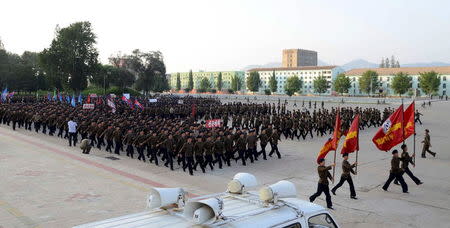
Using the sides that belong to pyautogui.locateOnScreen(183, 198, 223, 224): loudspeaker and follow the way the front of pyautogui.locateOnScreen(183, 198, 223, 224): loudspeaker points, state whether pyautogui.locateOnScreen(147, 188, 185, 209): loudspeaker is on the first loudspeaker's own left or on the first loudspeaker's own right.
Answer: on the first loudspeaker's own right

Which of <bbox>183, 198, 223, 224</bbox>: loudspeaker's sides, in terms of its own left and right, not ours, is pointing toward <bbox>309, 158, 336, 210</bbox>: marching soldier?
back

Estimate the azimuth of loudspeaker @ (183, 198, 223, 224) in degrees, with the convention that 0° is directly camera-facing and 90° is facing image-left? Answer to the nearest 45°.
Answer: approximately 45°

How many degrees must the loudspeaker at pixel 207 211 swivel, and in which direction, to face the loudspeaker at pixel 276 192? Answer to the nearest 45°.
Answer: approximately 180°

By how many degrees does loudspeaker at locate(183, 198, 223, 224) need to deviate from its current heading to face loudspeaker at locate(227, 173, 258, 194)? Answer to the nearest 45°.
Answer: approximately 135° to its right

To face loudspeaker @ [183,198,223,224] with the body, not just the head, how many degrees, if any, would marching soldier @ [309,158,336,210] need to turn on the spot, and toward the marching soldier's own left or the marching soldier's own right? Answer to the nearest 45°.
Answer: approximately 90° to the marching soldier's own right
